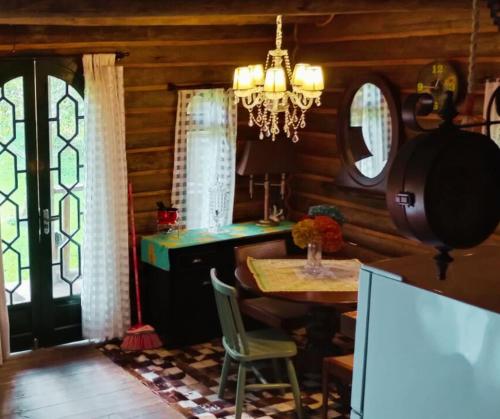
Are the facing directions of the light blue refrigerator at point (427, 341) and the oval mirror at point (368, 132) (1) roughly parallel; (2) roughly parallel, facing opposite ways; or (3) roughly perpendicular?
roughly perpendicular

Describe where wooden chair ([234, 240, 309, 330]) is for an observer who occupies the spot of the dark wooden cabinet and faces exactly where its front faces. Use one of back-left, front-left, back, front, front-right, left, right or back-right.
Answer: front

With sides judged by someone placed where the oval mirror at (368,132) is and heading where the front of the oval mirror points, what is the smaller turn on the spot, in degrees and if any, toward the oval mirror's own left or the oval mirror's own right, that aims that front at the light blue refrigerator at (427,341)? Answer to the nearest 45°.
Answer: approximately 45° to the oval mirror's own left

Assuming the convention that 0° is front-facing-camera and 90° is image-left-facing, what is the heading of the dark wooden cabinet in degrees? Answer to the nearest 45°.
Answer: approximately 315°

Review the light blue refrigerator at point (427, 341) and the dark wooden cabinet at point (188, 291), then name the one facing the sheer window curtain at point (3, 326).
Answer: the light blue refrigerator

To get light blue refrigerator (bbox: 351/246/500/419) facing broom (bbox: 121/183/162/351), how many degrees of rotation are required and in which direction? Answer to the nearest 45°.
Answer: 0° — it already faces it

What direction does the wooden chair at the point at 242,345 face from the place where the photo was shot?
facing away from the viewer and to the right of the viewer

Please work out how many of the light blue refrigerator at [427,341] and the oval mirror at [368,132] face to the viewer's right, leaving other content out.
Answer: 0

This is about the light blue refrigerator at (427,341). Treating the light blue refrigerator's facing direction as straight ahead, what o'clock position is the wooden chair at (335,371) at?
The wooden chair is roughly at 1 o'clock from the light blue refrigerator.

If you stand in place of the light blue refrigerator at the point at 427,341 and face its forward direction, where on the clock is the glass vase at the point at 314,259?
The glass vase is roughly at 1 o'clock from the light blue refrigerator.

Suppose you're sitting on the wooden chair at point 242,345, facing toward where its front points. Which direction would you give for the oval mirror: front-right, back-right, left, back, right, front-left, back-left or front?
front

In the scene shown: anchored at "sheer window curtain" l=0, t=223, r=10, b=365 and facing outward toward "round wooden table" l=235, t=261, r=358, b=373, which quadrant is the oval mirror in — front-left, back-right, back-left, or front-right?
front-left

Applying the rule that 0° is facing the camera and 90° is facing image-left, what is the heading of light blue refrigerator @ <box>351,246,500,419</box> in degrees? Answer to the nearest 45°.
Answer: approximately 135°
